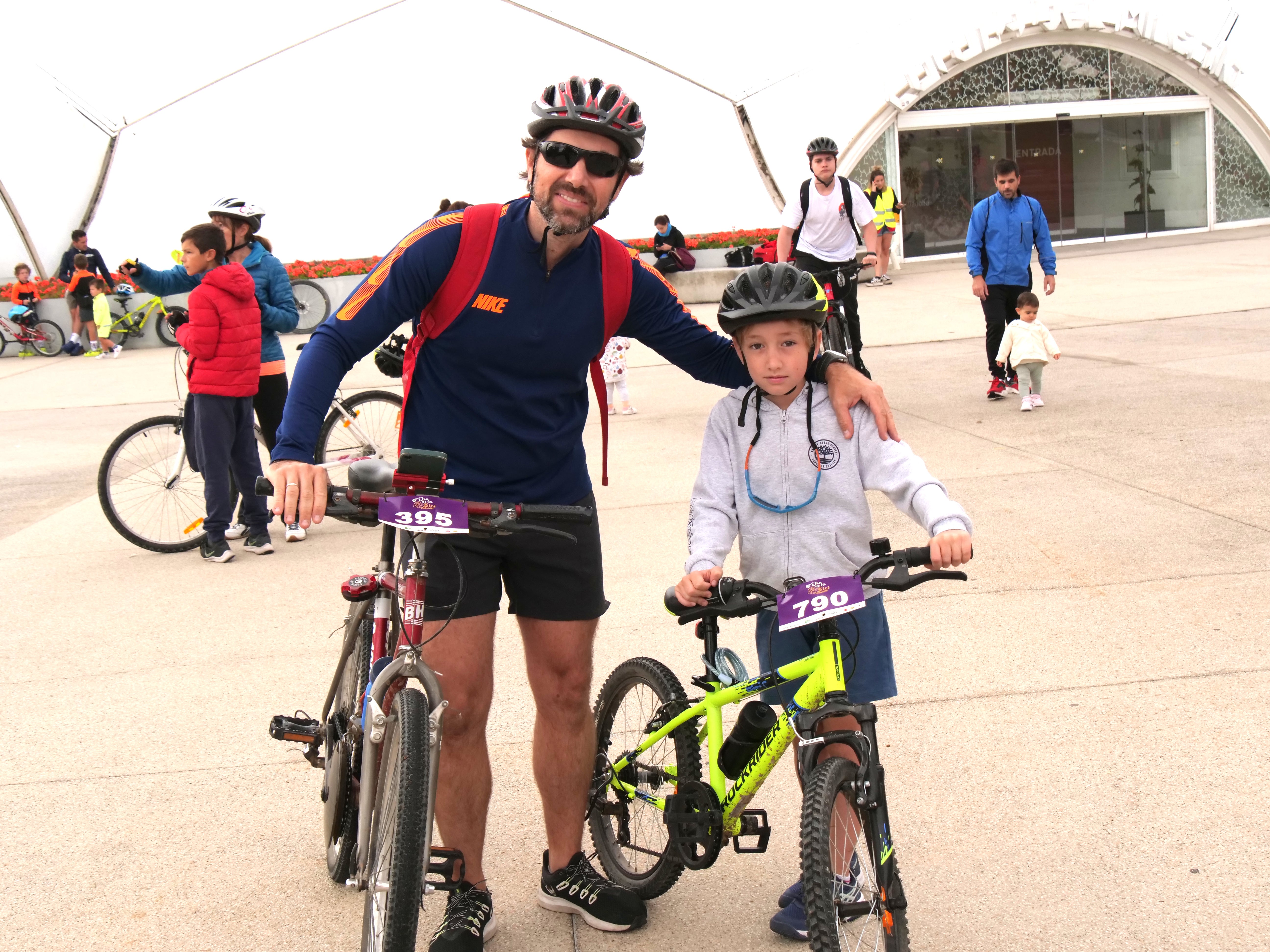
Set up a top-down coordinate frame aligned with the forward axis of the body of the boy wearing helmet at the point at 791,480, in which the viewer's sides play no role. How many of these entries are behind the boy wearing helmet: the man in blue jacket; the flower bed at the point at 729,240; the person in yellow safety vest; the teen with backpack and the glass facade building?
5

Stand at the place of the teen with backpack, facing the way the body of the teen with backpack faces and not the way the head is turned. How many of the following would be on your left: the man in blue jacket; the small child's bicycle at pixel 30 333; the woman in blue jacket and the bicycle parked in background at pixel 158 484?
1

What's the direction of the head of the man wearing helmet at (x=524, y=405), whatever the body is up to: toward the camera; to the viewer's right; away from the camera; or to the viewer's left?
toward the camera

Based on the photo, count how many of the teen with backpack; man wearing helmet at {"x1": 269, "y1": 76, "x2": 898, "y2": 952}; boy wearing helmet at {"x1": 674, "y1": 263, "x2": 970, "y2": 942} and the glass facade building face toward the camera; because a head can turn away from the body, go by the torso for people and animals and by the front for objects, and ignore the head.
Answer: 4

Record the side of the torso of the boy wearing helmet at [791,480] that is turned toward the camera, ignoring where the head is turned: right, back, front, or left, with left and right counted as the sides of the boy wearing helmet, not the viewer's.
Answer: front

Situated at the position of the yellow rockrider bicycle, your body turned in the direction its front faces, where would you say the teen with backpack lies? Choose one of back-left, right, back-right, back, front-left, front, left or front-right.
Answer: back-left

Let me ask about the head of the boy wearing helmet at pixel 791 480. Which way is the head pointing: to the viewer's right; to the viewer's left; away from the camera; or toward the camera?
toward the camera

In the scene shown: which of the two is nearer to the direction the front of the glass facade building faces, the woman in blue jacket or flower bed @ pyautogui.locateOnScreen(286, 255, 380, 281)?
the woman in blue jacket

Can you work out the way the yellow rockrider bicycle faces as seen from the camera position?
facing the viewer and to the right of the viewer

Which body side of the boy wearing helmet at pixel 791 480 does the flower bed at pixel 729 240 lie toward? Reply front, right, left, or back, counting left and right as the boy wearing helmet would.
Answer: back

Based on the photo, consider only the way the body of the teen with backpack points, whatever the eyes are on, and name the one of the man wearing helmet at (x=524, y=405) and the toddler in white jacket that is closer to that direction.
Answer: the man wearing helmet

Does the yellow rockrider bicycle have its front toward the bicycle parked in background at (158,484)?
no

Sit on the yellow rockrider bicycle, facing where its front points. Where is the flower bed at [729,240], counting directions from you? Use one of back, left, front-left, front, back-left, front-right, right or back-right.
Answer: back-left

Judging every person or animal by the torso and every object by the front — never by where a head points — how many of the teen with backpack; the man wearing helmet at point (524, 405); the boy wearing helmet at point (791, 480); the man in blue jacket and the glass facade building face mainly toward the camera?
5

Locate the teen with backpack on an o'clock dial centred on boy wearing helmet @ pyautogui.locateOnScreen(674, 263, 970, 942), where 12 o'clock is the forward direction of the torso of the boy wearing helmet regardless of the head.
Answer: The teen with backpack is roughly at 6 o'clock from the boy wearing helmet.

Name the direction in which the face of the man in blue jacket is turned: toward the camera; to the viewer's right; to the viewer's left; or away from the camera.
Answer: toward the camera

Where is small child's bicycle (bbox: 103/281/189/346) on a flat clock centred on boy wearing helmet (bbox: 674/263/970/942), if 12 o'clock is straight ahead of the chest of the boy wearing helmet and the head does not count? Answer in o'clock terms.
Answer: The small child's bicycle is roughly at 5 o'clock from the boy wearing helmet.

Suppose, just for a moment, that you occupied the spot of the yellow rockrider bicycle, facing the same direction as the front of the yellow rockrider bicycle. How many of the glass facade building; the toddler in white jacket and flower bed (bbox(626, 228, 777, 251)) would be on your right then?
0

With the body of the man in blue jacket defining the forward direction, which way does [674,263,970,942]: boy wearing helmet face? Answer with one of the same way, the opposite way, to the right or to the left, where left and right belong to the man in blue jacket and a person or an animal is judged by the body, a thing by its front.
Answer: the same way
